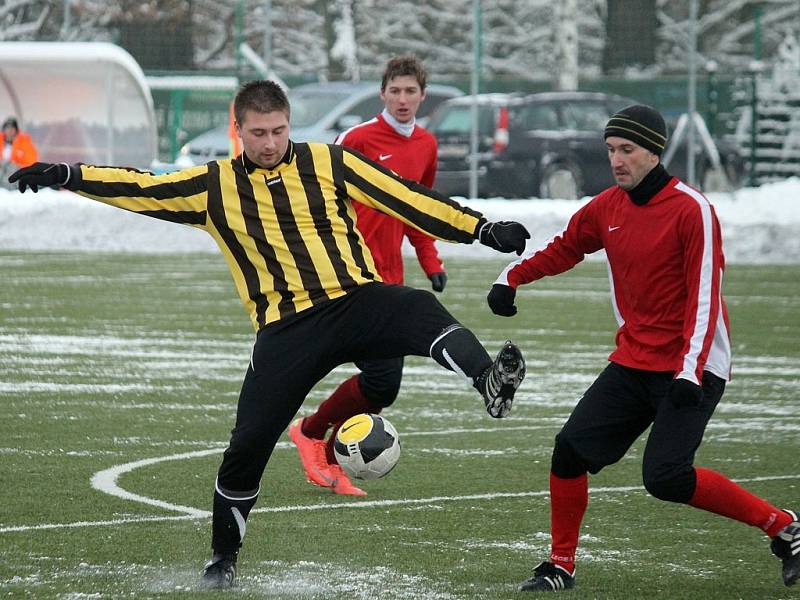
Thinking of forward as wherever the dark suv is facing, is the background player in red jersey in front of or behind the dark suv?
behind

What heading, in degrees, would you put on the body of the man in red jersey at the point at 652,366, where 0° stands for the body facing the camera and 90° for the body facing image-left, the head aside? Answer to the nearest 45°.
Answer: approximately 45°

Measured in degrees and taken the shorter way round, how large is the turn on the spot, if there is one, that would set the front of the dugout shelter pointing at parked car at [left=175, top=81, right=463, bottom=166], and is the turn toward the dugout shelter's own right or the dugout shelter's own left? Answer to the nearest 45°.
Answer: approximately 90° to the dugout shelter's own left

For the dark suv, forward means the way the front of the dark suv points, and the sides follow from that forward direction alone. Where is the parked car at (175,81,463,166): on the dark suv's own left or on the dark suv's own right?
on the dark suv's own left

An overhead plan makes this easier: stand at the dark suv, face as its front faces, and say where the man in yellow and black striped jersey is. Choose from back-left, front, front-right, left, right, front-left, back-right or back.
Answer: back-right

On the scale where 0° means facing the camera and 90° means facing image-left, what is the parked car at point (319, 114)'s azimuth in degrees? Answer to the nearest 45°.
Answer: approximately 45°

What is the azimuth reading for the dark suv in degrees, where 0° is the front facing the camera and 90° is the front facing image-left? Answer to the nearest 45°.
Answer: approximately 225°
